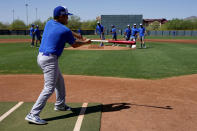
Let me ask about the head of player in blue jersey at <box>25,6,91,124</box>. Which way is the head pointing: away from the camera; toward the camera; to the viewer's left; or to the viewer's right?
to the viewer's right

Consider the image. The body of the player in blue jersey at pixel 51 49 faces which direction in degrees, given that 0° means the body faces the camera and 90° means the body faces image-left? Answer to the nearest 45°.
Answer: approximately 225°
